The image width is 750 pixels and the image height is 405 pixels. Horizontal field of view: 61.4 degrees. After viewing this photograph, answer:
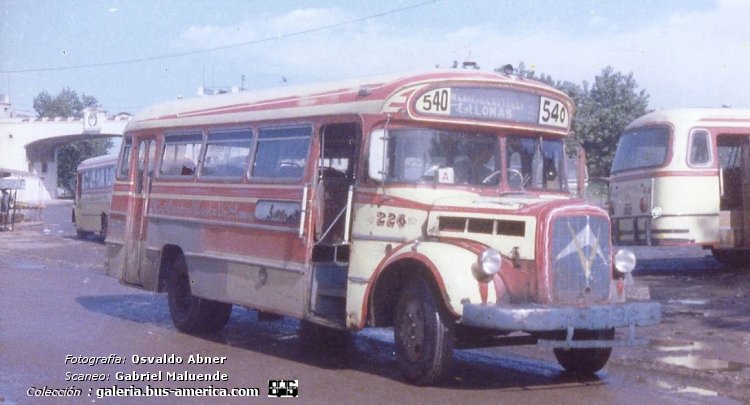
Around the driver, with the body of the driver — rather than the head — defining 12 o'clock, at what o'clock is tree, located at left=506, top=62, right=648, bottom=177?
The tree is roughly at 8 o'clock from the driver.

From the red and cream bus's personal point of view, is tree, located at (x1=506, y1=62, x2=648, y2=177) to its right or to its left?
on its left

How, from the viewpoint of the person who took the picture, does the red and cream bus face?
facing the viewer and to the right of the viewer

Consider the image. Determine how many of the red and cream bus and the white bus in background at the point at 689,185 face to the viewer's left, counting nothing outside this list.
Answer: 0

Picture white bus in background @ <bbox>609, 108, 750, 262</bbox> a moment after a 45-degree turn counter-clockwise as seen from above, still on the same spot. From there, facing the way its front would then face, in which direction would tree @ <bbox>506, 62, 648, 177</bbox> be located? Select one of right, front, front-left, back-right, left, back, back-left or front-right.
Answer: front

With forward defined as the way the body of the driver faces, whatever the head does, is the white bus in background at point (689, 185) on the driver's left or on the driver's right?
on the driver's left

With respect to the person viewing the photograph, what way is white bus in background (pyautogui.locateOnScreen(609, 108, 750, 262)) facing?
facing away from the viewer and to the right of the viewer

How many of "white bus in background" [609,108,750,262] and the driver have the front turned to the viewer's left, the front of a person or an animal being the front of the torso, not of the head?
0

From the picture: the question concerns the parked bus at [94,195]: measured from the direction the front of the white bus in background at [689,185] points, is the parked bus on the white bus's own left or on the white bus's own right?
on the white bus's own left

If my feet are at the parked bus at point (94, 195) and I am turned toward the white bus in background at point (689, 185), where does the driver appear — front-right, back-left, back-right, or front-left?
front-right

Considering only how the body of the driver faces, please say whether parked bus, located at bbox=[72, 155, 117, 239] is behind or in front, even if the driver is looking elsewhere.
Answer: behind
